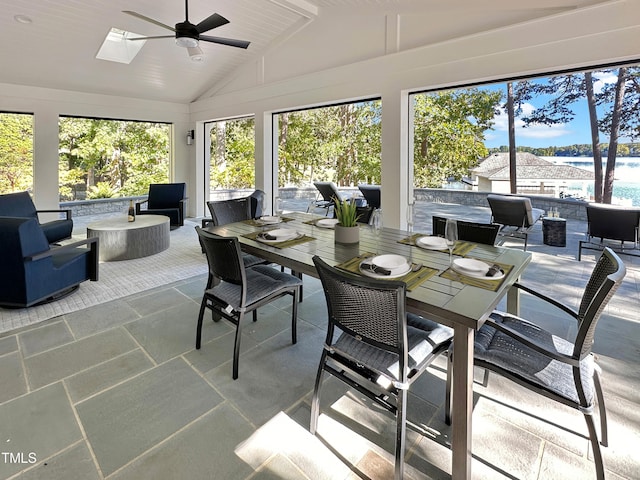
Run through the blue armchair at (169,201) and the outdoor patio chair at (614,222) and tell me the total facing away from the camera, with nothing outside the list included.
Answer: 1

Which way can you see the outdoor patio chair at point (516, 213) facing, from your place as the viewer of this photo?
facing away from the viewer and to the right of the viewer

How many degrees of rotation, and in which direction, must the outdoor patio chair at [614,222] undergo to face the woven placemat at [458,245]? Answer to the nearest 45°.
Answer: approximately 180°

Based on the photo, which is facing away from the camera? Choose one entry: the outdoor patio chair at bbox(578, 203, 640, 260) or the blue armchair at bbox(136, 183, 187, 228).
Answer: the outdoor patio chair

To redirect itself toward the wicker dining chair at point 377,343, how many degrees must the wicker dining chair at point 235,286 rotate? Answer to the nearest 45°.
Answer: approximately 90° to its right

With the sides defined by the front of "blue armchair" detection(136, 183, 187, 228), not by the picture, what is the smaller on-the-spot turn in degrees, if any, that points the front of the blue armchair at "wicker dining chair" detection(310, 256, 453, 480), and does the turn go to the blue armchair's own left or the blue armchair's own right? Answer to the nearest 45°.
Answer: approximately 45° to the blue armchair's own left

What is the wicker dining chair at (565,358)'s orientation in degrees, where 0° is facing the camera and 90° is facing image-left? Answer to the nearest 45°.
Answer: approximately 135°

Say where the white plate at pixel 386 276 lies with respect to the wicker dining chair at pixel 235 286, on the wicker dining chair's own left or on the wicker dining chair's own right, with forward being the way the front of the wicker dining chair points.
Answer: on the wicker dining chair's own right

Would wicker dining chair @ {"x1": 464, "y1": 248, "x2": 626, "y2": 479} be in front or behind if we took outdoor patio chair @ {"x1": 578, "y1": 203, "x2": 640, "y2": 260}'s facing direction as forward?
behind

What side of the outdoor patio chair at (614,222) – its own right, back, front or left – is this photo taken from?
back

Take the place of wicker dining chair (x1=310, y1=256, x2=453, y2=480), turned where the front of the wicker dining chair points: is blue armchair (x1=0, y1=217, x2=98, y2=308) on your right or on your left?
on your left

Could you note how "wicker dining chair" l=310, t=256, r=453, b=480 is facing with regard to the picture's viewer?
facing away from the viewer and to the right of the viewer

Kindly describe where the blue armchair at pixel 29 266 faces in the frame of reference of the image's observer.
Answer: facing away from the viewer and to the right of the viewer
